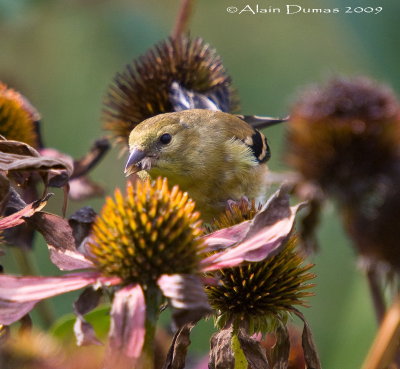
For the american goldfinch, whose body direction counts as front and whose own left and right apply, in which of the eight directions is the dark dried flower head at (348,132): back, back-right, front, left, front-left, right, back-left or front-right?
back

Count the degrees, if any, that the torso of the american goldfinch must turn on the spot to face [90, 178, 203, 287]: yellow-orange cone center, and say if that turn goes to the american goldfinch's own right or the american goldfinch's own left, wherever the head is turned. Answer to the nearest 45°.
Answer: approximately 45° to the american goldfinch's own left

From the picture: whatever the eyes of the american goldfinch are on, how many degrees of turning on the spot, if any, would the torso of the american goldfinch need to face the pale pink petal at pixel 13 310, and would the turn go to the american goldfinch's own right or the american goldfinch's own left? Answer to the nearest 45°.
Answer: approximately 45° to the american goldfinch's own left

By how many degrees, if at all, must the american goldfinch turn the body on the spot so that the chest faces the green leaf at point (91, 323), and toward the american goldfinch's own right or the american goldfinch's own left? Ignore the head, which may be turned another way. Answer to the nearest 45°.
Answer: approximately 45° to the american goldfinch's own left

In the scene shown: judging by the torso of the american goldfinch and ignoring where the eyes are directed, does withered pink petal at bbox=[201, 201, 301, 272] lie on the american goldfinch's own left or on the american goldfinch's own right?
on the american goldfinch's own left

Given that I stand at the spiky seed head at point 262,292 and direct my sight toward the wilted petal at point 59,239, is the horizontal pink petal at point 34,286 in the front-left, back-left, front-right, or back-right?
front-left

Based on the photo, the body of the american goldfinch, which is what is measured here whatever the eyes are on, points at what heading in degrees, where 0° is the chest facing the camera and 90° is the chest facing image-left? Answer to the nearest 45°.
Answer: approximately 45°

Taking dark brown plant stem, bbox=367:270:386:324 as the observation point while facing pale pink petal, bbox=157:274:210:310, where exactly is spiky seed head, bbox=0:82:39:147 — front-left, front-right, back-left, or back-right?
front-right

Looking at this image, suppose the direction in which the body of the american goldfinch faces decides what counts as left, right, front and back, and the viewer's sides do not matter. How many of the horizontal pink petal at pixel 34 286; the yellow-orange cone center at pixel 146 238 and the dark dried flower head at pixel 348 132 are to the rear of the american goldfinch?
1

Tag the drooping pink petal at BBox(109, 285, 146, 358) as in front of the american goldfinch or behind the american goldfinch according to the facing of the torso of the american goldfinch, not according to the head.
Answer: in front

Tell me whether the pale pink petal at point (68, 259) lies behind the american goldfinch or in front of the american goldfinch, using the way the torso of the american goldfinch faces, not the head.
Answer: in front

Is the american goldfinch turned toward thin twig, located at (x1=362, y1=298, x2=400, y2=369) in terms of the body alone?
no

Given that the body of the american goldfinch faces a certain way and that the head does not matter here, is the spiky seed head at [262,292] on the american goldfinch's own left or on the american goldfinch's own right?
on the american goldfinch's own left
